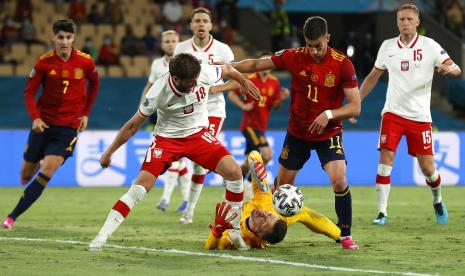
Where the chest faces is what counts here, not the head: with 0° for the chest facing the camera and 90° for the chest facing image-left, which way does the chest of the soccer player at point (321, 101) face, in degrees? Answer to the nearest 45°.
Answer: approximately 0°

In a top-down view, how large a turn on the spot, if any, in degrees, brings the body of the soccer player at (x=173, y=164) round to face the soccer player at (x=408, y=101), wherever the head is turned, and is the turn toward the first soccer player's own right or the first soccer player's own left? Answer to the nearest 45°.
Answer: approximately 45° to the first soccer player's own left

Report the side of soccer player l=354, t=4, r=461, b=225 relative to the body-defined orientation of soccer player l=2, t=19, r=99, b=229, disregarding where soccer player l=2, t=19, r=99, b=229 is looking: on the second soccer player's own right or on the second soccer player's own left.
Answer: on the second soccer player's own left

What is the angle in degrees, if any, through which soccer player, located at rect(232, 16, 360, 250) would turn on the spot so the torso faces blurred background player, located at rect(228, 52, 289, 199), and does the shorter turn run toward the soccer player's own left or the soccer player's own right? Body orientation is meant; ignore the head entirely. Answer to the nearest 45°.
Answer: approximately 180°

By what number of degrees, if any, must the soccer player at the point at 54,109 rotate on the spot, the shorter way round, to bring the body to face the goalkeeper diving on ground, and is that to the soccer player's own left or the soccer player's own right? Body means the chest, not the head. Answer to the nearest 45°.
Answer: approximately 45° to the soccer player's own left
